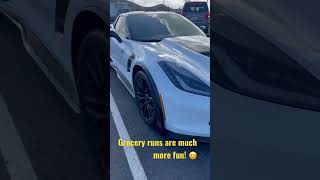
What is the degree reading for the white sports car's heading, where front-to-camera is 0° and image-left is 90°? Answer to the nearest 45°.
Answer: approximately 315°
